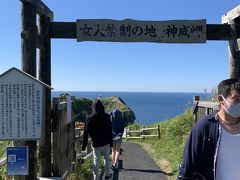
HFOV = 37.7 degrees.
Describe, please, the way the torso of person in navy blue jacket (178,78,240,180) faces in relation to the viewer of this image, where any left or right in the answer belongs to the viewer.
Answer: facing the viewer and to the right of the viewer

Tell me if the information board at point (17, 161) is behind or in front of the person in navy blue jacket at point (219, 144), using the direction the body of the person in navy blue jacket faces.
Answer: behind

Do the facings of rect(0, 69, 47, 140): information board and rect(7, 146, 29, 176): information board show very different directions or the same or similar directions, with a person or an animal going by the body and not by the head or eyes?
same or similar directions

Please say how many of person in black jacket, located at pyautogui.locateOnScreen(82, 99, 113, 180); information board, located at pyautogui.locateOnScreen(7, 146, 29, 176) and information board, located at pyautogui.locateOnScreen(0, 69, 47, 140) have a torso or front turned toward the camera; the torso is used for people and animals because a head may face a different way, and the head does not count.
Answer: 2

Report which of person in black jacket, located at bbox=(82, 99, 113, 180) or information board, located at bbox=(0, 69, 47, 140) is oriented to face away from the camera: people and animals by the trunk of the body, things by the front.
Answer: the person in black jacket

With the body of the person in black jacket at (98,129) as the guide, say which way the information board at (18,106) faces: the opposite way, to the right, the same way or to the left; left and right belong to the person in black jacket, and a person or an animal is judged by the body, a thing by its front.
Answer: the opposite way

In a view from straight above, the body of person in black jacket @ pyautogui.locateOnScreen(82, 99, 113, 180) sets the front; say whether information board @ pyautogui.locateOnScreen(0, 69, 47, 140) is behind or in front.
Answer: behind

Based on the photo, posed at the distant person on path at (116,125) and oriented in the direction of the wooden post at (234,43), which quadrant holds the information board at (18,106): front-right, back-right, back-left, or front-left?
front-right

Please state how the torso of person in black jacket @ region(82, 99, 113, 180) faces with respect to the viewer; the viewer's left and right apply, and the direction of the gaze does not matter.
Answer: facing away from the viewer

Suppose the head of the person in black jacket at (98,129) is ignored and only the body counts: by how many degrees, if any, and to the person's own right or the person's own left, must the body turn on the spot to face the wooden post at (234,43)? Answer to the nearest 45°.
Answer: approximately 90° to the person's own right

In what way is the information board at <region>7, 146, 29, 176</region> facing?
toward the camera

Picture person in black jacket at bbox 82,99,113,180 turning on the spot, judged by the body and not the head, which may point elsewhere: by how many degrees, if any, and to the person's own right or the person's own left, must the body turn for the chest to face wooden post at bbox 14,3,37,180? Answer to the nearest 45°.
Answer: approximately 135° to the person's own left

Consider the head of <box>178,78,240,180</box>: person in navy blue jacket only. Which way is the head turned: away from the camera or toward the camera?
toward the camera
